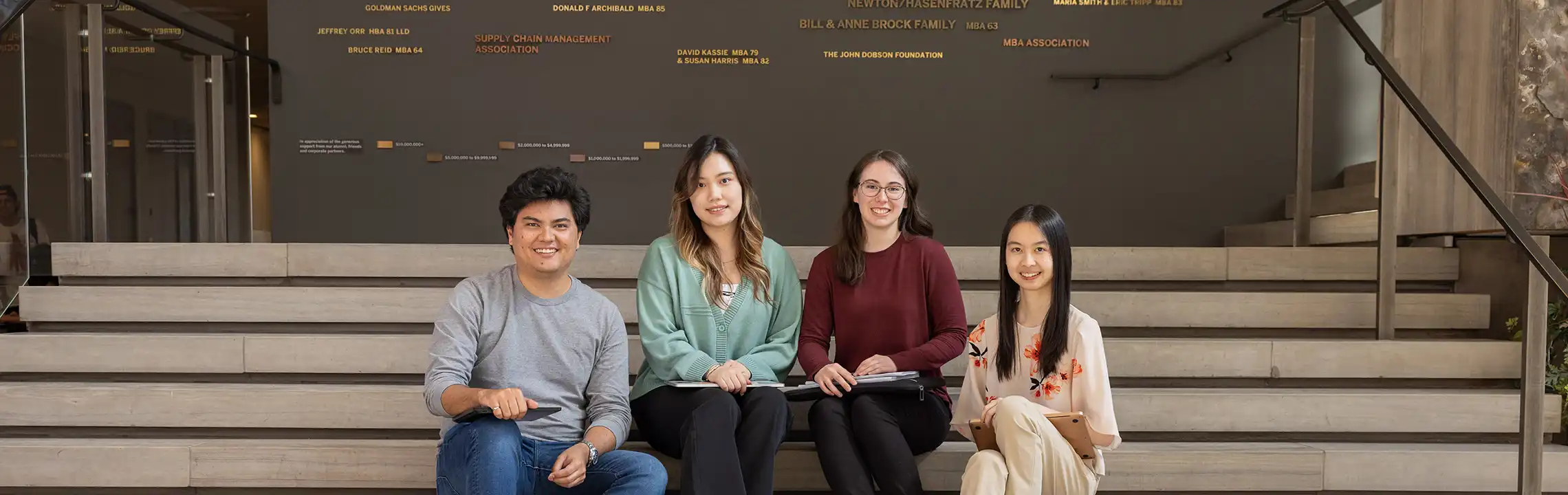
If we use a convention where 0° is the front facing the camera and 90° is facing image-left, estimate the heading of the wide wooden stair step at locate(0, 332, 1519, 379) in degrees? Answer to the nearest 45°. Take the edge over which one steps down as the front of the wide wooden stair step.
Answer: approximately 0°

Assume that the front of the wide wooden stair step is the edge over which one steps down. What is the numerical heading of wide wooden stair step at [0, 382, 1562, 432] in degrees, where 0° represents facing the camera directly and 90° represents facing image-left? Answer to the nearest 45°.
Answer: approximately 0°

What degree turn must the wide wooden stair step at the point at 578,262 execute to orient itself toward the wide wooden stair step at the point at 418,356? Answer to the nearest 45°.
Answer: approximately 45° to its right

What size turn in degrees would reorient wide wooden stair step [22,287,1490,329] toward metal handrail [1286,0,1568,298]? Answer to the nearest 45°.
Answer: approximately 90° to its left

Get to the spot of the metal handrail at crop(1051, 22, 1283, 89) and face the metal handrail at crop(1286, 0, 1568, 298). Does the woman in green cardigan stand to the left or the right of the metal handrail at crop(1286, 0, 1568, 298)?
right
